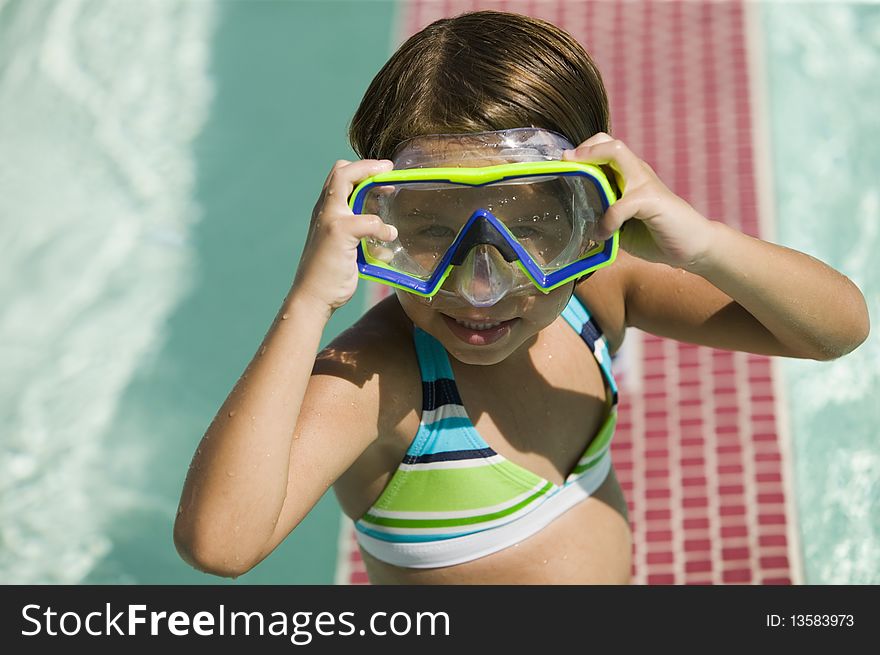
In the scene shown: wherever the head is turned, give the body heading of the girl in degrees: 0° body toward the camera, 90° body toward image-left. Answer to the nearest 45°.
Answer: approximately 315°
